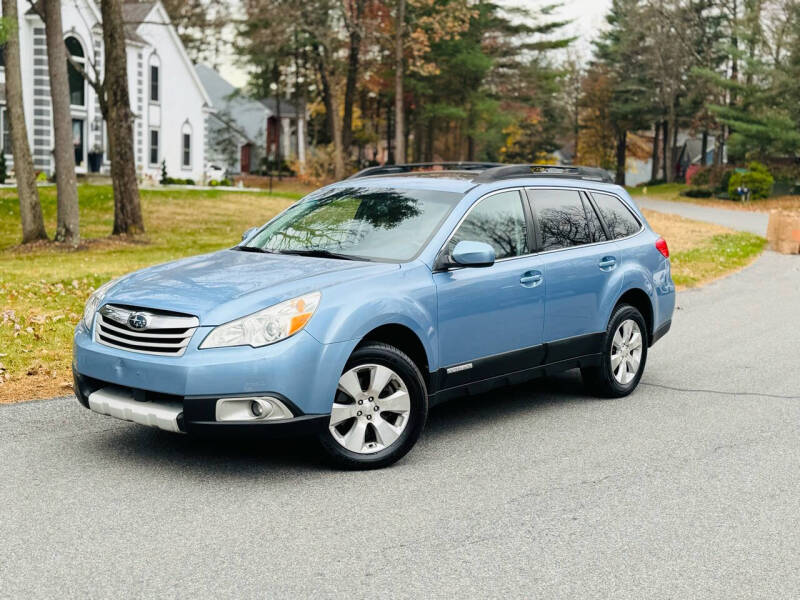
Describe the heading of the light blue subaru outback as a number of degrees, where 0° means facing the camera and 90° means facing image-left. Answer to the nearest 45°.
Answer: approximately 45°

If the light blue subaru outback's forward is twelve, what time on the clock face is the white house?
The white house is roughly at 4 o'clock from the light blue subaru outback.
